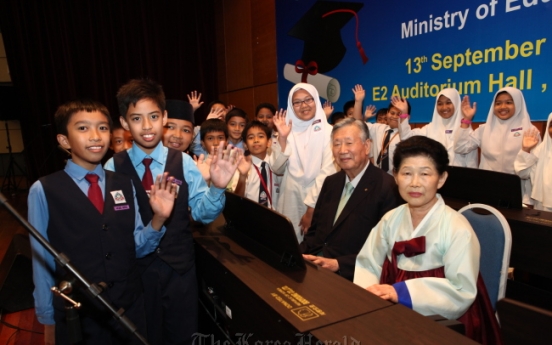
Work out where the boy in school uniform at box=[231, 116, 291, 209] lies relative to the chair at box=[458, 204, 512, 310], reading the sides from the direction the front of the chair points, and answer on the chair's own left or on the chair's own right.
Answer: on the chair's own right

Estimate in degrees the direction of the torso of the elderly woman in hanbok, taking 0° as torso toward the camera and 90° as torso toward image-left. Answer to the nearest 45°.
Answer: approximately 45°

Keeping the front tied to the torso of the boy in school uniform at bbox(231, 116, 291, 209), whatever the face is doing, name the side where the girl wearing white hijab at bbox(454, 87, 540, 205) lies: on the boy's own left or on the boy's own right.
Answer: on the boy's own left

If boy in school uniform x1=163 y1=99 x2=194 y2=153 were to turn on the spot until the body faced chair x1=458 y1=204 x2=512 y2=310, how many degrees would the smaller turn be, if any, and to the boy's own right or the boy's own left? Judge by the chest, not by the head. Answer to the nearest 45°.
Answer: approximately 45° to the boy's own left
